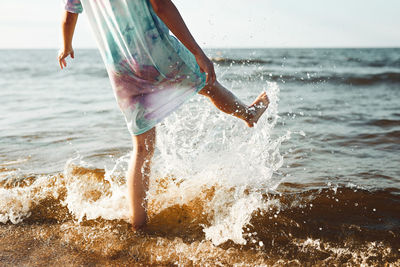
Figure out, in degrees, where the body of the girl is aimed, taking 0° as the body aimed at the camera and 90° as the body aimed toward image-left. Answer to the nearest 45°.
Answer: approximately 225°
